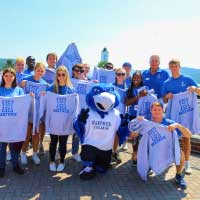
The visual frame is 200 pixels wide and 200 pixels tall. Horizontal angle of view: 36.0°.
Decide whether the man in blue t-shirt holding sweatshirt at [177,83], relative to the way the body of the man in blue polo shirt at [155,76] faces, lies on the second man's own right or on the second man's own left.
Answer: on the second man's own left

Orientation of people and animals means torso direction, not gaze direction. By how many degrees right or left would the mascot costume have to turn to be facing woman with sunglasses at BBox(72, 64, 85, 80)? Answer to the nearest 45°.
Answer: approximately 135° to its right

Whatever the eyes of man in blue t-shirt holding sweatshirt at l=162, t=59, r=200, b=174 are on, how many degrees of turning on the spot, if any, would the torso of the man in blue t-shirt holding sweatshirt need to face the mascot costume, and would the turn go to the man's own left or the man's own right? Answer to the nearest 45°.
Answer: approximately 45° to the man's own right

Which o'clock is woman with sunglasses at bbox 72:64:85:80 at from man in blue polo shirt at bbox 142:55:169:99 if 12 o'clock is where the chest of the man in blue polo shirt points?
The woman with sunglasses is roughly at 3 o'clock from the man in blue polo shirt.

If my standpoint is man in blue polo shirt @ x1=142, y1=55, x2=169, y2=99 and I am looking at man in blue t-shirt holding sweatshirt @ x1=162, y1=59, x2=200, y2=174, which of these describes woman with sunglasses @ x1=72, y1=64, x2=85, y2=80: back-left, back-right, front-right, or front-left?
back-right

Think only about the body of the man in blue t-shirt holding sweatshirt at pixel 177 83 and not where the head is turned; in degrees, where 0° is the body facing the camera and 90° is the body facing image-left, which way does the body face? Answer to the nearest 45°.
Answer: approximately 0°
